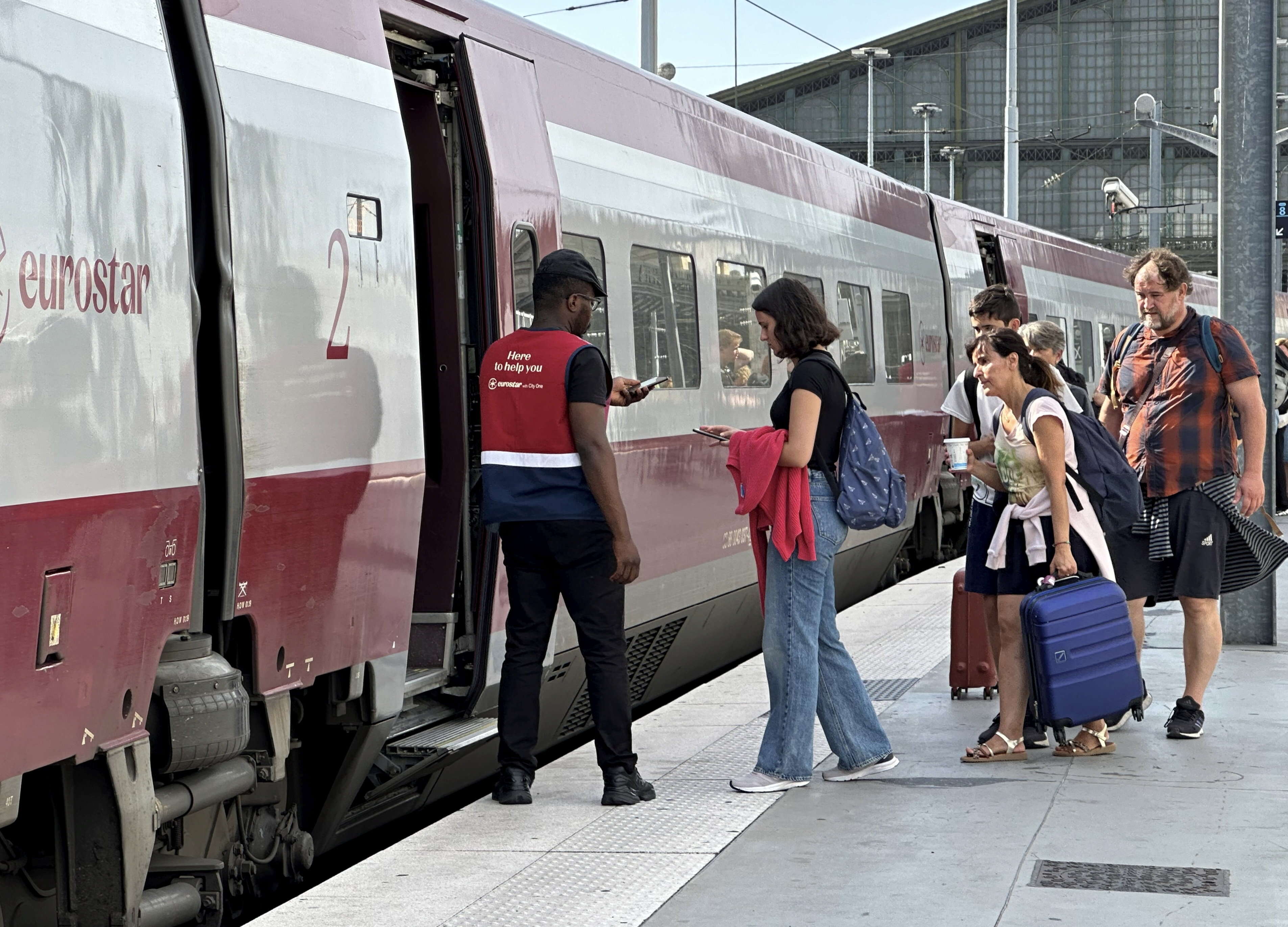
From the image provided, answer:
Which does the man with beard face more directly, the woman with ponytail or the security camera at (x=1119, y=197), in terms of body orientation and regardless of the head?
the woman with ponytail

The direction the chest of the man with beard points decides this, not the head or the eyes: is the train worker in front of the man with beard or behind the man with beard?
in front

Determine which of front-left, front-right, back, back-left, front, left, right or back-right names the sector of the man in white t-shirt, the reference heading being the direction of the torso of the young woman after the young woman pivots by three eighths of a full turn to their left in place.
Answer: left

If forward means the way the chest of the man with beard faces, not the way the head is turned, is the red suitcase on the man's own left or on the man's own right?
on the man's own right

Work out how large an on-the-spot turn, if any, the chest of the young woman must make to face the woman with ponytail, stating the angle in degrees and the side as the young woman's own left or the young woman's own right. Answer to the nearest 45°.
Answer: approximately 135° to the young woman's own right

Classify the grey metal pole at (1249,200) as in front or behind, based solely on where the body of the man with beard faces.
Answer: behind

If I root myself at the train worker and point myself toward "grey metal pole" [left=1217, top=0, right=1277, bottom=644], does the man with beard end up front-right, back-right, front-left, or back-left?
front-right

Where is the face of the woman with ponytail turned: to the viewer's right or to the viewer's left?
to the viewer's left

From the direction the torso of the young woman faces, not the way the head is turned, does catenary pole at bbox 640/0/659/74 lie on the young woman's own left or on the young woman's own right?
on the young woman's own right

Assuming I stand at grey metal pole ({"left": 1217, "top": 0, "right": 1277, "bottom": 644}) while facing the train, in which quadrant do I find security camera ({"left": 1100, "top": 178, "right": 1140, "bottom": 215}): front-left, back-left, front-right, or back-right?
back-right

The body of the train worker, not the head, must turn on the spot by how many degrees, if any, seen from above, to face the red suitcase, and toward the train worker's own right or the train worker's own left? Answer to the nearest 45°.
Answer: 0° — they already face it

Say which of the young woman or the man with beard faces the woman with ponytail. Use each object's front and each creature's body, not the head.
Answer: the man with beard

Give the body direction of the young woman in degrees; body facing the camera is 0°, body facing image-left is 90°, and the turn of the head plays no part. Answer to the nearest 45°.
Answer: approximately 90°

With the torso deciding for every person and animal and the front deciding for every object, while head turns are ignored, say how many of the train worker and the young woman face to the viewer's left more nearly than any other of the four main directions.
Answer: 1
